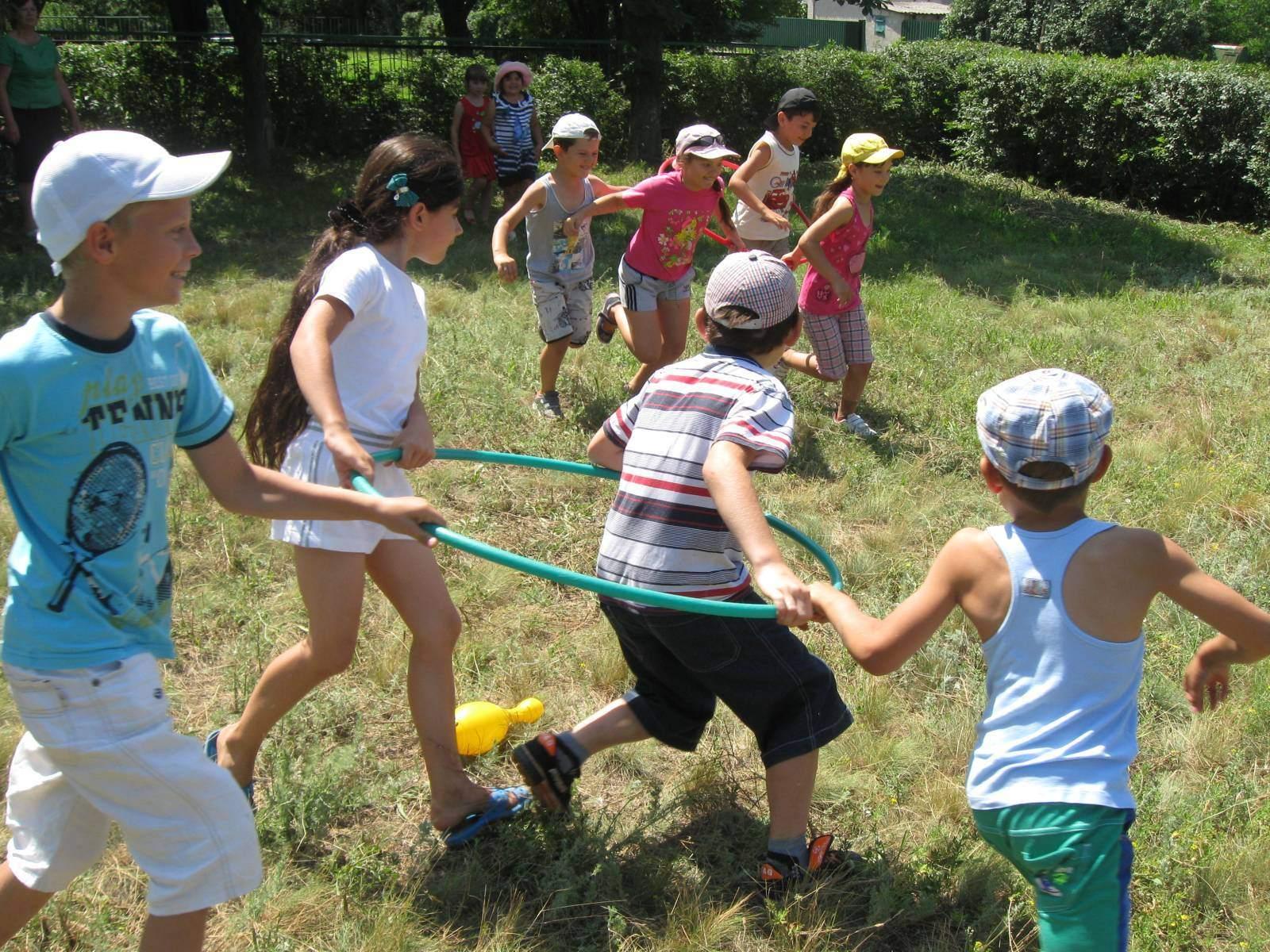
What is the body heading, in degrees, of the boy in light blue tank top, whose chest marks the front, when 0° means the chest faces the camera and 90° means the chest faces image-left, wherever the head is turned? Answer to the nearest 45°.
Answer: approximately 180°

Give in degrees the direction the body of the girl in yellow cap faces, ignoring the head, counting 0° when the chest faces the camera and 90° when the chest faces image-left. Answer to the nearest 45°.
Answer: approximately 315°

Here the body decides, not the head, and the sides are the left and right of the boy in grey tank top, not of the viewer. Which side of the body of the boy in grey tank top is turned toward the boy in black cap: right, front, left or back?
left

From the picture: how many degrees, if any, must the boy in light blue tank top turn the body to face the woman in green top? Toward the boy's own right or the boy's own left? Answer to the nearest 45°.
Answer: approximately 45° to the boy's own left

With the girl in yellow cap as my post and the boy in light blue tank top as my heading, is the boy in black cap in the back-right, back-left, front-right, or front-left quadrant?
back-right

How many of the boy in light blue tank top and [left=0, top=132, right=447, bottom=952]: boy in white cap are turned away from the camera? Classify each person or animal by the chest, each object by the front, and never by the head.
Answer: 1

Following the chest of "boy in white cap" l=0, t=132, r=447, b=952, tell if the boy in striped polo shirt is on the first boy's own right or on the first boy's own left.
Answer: on the first boy's own left

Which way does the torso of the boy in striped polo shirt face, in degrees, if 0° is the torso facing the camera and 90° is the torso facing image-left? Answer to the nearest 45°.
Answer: approximately 225°

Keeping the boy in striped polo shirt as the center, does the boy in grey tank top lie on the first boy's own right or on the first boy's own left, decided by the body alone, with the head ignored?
on the first boy's own left

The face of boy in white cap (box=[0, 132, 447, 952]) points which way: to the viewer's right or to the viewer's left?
to the viewer's right

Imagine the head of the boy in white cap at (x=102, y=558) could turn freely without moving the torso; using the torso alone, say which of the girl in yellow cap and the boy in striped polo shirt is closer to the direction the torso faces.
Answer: the boy in striped polo shirt
